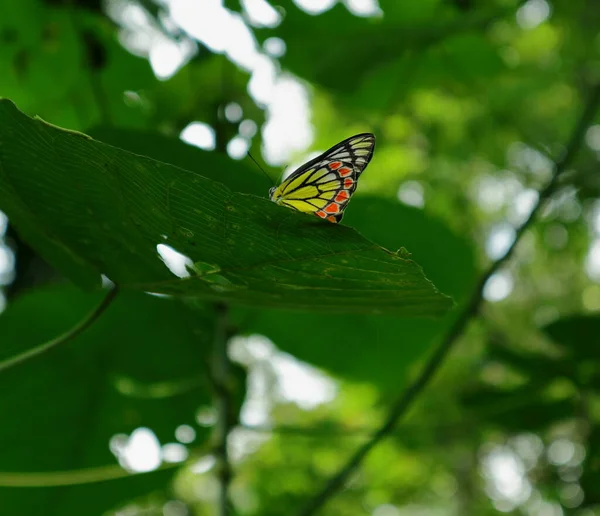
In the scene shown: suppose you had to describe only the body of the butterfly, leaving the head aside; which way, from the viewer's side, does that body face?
to the viewer's left
